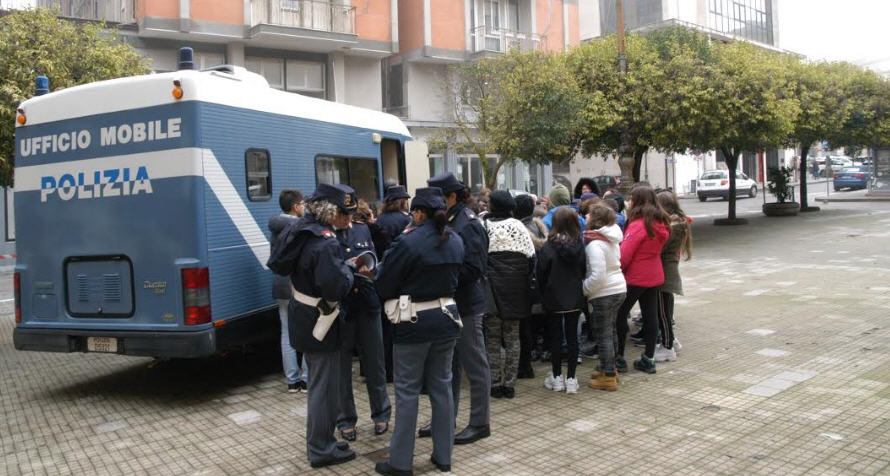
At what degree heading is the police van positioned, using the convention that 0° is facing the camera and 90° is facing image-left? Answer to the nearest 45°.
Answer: approximately 225°

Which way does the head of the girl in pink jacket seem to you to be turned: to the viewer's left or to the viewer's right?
to the viewer's left

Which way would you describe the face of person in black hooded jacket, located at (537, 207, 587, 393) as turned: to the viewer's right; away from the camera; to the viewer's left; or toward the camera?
away from the camera

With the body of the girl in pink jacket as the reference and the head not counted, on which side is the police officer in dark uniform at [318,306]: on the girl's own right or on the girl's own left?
on the girl's own left
